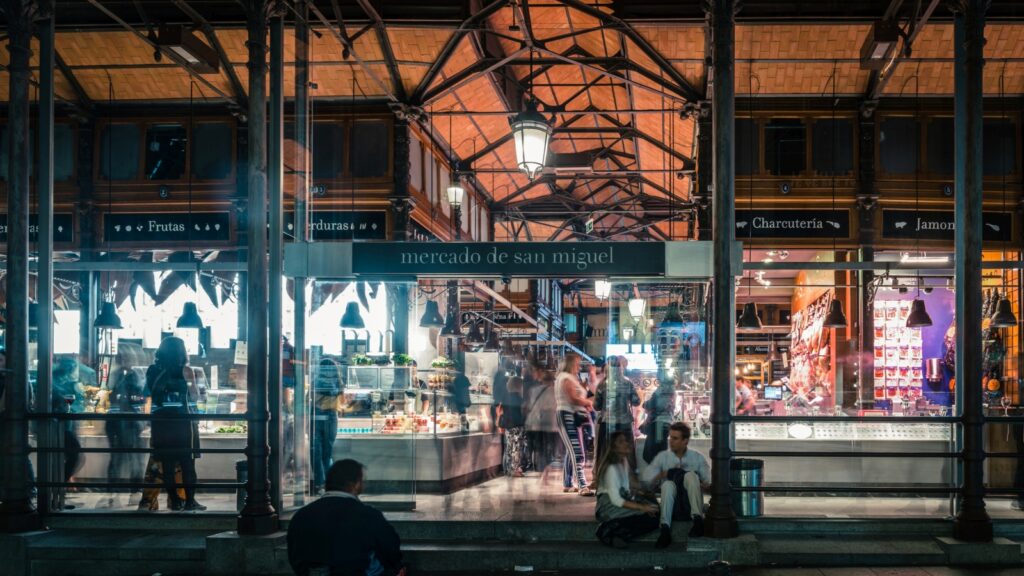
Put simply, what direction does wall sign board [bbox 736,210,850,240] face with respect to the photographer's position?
facing the viewer

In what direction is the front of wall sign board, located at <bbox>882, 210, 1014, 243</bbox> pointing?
toward the camera

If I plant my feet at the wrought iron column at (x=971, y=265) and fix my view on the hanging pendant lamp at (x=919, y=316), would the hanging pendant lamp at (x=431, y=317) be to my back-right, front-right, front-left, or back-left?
front-left

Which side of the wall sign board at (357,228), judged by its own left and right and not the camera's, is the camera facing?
front

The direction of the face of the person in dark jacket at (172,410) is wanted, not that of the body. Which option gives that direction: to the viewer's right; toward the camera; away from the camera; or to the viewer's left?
away from the camera

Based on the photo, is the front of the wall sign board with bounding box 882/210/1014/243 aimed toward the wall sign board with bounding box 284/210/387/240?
no

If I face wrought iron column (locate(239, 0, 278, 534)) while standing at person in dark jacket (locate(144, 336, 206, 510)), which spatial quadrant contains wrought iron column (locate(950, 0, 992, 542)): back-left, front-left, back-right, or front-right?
front-left

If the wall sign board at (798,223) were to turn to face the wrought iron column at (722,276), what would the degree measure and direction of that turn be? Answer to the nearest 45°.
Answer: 0° — it already faces it

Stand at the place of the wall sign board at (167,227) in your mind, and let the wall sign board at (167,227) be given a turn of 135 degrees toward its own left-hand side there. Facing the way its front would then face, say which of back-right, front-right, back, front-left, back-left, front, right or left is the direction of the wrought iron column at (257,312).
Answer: back-right
